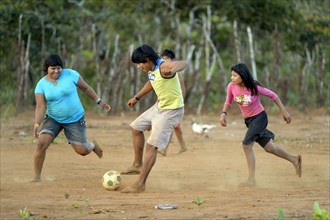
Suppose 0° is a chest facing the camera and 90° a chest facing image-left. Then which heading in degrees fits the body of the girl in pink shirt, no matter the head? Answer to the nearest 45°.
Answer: approximately 45°

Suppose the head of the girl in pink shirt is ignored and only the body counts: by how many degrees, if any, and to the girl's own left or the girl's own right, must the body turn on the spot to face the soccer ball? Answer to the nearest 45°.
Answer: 0° — they already face it
